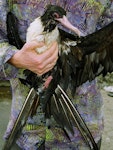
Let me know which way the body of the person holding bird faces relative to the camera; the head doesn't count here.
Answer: toward the camera
